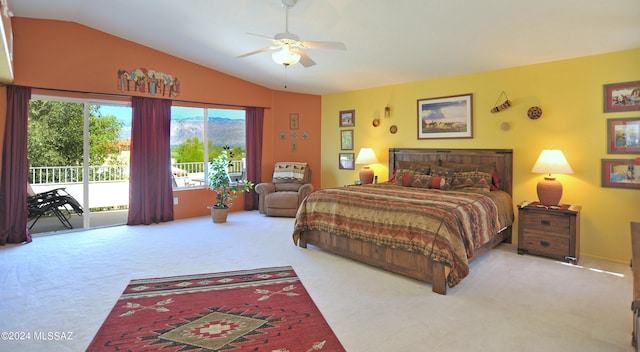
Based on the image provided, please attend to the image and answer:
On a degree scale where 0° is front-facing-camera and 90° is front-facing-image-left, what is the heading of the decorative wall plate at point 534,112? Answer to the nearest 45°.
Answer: approximately 0°

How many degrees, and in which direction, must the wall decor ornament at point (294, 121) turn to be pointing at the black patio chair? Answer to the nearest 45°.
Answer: approximately 45° to its right

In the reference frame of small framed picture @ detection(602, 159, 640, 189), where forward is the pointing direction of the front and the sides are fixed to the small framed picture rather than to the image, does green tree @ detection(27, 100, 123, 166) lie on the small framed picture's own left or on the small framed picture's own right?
on the small framed picture's own right

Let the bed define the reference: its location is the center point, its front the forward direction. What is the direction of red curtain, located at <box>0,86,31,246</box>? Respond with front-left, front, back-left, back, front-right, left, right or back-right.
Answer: front-right

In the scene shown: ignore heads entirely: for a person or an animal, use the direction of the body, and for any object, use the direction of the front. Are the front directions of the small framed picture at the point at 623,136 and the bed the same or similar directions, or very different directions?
same or similar directions

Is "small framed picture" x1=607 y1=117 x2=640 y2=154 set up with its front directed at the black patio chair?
no

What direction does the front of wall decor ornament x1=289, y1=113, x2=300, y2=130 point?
toward the camera

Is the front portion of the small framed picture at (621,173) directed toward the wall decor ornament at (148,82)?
no

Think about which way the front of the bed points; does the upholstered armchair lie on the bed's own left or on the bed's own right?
on the bed's own right

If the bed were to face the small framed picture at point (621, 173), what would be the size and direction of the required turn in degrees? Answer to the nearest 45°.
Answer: approximately 135° to its left

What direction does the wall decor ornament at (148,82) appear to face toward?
toward the camera

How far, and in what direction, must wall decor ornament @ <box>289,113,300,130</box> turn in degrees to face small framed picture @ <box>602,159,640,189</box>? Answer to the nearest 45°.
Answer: approximately 45° to its left

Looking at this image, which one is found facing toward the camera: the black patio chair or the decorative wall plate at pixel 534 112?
the decorative wall plate
